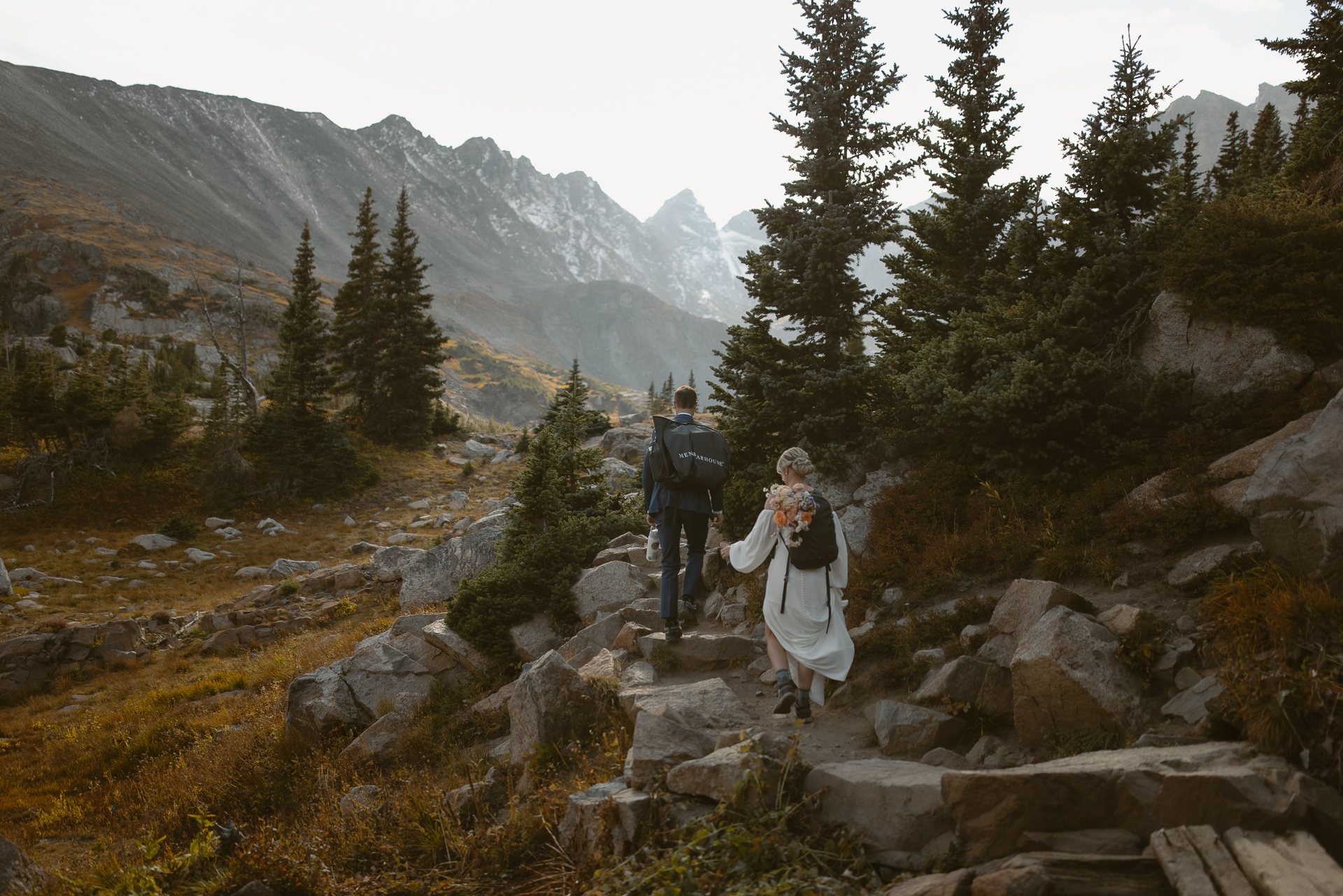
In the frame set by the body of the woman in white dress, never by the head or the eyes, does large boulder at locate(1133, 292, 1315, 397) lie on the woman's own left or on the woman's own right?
on the woman's own right

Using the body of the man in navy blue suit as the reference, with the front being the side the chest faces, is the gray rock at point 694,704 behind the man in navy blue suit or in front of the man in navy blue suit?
behind

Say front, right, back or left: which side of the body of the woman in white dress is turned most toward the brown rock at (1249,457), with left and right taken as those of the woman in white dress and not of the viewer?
right

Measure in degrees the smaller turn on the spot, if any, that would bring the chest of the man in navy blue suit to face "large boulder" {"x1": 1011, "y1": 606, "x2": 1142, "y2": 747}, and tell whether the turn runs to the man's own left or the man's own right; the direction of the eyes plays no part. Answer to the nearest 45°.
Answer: approximately 135° to the man's own right

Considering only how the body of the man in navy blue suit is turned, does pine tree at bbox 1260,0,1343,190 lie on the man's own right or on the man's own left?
on the man's own right

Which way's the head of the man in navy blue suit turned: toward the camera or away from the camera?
away from the camera

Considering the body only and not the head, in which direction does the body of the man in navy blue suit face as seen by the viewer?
away from the camera

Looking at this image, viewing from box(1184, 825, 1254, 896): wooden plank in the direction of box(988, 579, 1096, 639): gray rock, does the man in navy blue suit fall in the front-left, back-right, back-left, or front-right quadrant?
front-left

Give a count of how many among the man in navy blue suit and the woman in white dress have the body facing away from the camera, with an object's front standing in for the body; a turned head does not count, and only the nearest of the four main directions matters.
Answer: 2

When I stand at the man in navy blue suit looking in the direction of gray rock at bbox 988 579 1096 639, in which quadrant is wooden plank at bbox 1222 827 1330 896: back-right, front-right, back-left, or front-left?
front-right

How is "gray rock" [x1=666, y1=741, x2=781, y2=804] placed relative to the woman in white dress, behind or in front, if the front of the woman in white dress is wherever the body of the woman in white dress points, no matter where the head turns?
behind

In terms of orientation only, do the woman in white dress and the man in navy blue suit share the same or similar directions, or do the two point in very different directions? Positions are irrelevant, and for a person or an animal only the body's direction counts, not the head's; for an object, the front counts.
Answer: same or similar directions

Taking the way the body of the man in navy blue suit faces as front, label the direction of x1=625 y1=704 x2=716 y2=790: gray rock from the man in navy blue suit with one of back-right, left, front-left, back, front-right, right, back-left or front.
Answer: back

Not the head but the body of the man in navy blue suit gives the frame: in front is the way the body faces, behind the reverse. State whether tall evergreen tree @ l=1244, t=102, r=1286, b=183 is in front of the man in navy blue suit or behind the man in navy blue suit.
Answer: in front

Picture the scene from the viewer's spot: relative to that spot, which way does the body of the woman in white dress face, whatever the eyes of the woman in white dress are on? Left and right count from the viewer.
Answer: facing away from the viewer
